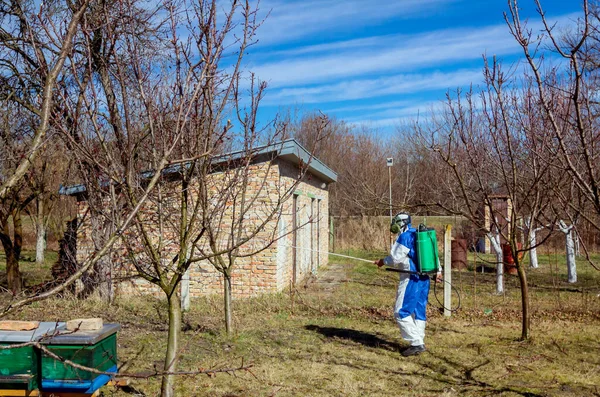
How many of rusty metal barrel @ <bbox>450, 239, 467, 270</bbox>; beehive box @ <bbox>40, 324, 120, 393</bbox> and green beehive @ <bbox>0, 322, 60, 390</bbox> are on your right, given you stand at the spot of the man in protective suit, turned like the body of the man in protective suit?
1

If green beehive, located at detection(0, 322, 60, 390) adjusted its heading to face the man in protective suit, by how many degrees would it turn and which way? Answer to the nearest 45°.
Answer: approximately 90° to its left

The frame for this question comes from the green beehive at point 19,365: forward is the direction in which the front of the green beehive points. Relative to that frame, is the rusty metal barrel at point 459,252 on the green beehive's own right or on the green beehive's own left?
on the green beehive's own left

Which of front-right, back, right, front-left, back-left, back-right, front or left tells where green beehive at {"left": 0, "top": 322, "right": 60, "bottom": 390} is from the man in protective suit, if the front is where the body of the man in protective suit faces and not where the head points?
front-left

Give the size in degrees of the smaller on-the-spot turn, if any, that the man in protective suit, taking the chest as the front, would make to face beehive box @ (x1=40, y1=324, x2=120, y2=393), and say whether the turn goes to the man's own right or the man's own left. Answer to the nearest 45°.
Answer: approximately 45° to the man's own left

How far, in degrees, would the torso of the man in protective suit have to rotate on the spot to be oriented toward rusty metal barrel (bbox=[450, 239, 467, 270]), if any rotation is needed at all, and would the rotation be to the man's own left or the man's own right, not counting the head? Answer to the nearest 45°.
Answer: approximately 90° to the man's own right

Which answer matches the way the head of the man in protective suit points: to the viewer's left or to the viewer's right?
to the viewer's left

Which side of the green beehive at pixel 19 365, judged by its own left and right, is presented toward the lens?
front

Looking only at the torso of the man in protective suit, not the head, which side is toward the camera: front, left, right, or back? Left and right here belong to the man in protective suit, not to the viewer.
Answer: left

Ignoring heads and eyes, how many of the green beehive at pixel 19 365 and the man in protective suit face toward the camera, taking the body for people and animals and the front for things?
1
